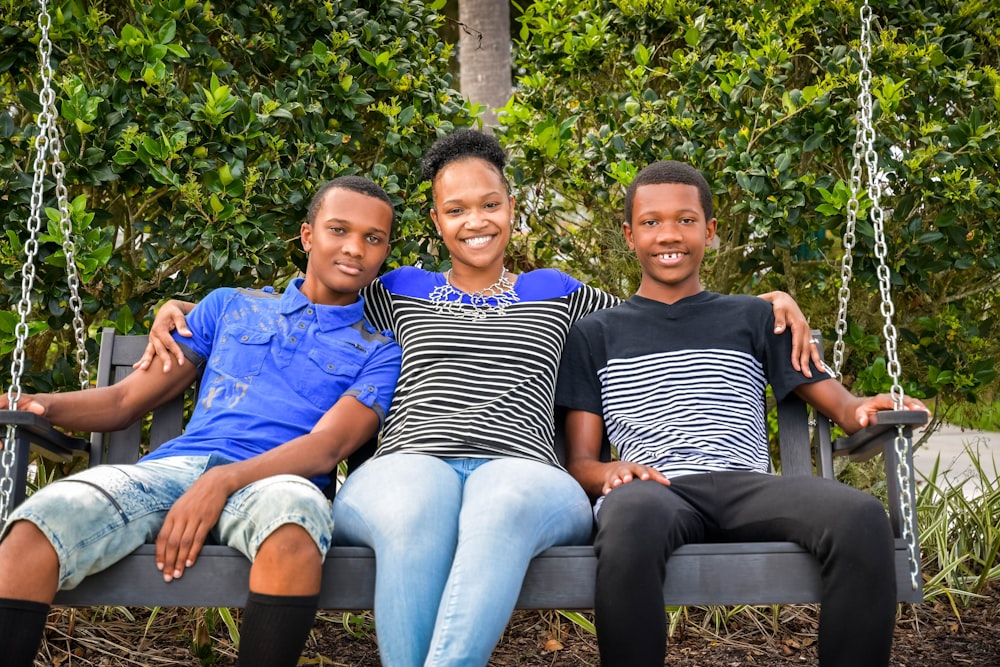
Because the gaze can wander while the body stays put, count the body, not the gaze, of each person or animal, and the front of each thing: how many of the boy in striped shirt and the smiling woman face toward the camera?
2

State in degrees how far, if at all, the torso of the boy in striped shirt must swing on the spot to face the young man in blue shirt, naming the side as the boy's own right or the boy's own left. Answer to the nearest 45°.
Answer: approximately 90° to the boy's own right

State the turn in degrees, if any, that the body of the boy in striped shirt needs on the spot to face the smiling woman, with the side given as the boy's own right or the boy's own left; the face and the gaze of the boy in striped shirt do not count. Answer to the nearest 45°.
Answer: approximately 90° to the boy's own right

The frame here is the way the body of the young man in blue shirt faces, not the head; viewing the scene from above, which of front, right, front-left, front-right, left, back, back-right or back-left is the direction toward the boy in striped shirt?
left

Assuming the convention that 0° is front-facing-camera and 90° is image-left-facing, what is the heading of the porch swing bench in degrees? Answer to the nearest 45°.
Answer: approximately 0°

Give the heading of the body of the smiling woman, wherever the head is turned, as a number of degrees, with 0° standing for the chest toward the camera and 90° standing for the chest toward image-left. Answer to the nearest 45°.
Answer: approximately 0°

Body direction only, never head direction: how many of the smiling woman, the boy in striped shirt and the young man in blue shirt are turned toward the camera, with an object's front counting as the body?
3
